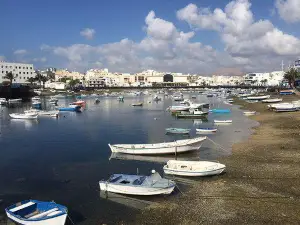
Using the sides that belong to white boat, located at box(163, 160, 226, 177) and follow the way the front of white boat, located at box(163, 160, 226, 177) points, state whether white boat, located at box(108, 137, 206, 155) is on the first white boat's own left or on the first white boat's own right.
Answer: on the first white boat's own left

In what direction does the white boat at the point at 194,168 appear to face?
to the viewer's right

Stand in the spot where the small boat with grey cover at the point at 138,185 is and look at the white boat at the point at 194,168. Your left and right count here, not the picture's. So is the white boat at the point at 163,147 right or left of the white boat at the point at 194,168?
left

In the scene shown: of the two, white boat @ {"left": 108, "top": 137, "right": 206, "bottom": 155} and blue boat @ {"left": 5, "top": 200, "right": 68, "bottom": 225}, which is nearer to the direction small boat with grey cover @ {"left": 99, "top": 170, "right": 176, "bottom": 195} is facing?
the white boat

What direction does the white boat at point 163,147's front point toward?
to the viewer's right

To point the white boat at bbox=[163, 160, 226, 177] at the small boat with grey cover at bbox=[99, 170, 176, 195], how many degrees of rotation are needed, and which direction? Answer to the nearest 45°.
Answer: approximately 135° to its right

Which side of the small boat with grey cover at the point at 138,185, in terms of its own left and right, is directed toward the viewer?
right

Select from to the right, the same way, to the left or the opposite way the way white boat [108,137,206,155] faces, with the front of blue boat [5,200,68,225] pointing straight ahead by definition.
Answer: the same way
